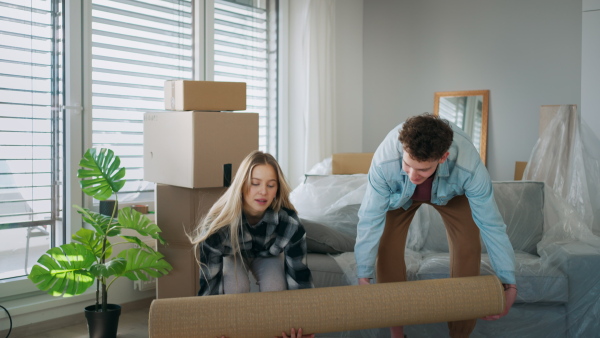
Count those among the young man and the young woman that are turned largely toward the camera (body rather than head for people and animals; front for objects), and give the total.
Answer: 2

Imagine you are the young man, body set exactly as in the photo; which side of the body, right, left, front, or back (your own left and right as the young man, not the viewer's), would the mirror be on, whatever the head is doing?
back

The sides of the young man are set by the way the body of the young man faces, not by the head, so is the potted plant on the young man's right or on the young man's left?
on the young man's right

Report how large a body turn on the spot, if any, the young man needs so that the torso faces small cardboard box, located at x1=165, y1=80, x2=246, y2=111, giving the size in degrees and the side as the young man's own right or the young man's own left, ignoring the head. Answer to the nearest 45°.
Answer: approximately 135° to the young man's own right

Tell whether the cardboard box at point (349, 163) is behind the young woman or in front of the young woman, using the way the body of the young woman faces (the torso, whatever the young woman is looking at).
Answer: behind

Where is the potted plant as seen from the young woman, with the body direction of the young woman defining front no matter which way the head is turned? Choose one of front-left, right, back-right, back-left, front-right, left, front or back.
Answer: back-right

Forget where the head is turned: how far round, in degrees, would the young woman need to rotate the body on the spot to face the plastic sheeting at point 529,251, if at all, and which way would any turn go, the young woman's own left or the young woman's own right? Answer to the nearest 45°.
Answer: approximately 135° to the young woman's own left

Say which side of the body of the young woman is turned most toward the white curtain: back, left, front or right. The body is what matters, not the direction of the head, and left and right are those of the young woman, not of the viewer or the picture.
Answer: back
